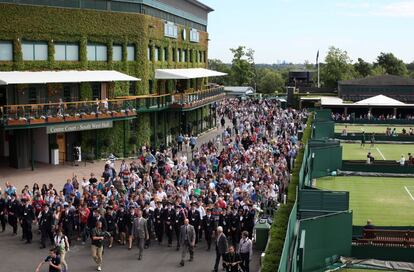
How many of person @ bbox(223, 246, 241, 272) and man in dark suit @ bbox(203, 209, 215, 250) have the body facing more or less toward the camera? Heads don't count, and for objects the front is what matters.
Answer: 2

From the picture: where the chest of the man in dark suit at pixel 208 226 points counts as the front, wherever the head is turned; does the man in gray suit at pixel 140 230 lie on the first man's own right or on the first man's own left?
on the first man's own right

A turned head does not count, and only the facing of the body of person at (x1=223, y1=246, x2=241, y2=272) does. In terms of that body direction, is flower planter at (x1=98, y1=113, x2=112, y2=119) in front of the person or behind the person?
behind

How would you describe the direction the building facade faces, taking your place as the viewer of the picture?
facing the viewer and to the right of the viewer

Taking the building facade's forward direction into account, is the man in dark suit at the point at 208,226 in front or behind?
in front

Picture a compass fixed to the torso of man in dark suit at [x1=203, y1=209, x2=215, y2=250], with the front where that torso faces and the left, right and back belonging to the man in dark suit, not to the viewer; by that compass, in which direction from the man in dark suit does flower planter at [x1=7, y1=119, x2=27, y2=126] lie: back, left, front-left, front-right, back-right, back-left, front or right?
back-right

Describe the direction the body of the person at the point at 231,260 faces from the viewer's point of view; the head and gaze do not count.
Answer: toward the camera

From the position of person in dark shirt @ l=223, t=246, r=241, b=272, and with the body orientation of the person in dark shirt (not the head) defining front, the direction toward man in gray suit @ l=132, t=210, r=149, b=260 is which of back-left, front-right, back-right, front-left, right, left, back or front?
back-right

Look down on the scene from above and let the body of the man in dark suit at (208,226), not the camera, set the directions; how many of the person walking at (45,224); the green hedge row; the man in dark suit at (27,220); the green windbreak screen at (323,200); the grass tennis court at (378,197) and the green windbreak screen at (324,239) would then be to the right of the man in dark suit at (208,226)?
2

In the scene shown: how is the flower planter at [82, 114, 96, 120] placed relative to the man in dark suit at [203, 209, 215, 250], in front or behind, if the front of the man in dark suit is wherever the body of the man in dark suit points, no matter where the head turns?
behind

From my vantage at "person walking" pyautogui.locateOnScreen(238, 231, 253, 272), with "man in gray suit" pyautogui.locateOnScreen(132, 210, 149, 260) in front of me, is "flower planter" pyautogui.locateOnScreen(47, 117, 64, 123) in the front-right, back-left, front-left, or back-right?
front-right

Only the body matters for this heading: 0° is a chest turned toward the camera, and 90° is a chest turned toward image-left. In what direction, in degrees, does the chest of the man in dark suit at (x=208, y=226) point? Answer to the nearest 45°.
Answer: approximately 0°

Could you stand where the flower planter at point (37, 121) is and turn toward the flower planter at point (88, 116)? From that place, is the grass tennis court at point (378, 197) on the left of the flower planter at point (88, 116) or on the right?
right

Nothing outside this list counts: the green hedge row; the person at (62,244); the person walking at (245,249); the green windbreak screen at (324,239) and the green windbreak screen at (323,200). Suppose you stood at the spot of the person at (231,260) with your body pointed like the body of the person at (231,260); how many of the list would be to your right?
1

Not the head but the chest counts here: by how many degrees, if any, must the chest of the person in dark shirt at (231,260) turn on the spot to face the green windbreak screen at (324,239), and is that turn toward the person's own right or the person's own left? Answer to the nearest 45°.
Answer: approximately 135° to the person's own left
